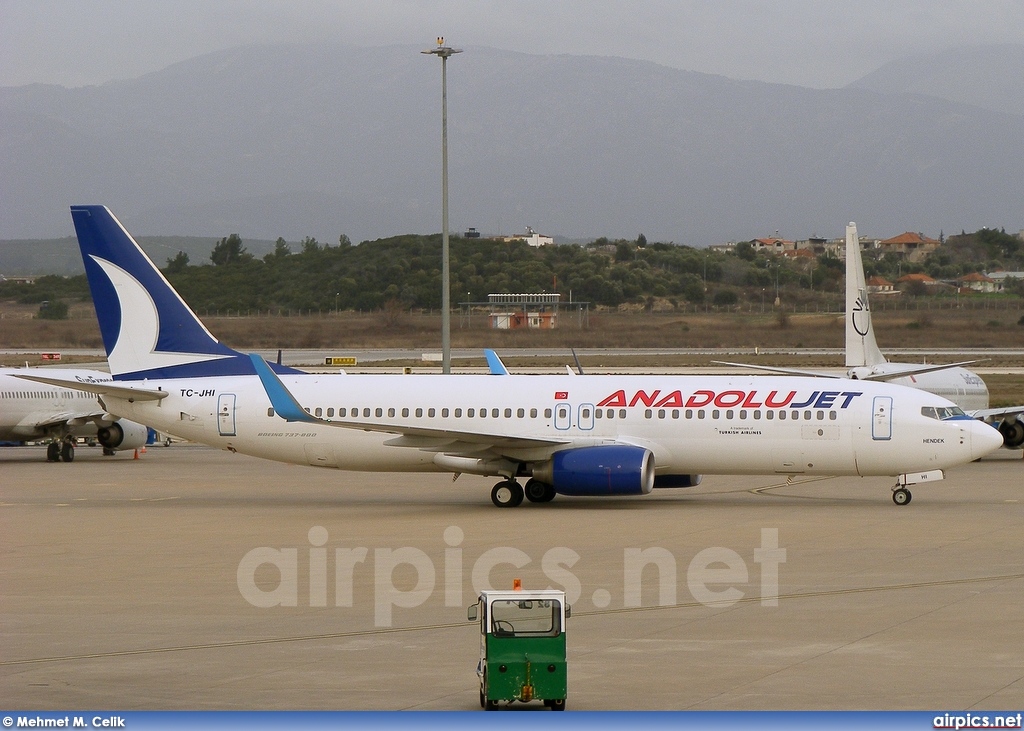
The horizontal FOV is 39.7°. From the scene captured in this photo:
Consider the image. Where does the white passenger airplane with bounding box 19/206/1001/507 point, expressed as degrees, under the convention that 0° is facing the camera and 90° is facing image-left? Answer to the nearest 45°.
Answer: approximately 270°

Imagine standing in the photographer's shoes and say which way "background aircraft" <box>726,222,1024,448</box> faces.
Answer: facing away from the viewer and to the right of the viewer

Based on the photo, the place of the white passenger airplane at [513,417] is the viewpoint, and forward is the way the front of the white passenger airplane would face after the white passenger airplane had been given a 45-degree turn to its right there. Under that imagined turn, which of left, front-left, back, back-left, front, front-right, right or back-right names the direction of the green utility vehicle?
front-right

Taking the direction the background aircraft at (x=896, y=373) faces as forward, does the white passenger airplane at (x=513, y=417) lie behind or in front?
behind

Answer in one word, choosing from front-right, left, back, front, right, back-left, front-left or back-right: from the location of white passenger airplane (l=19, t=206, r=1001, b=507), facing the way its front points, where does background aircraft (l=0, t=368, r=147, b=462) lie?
back-left

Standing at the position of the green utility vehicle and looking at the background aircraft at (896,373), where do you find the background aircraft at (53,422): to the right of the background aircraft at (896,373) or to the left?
left

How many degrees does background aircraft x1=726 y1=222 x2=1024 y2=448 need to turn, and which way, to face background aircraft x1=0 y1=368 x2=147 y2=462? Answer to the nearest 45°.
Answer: approximately 135° to its left
